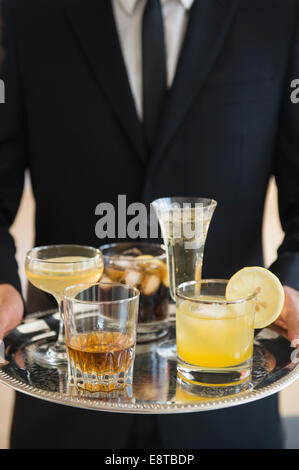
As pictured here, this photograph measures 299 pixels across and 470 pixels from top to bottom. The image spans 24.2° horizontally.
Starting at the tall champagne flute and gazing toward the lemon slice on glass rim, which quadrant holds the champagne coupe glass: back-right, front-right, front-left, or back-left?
back-right

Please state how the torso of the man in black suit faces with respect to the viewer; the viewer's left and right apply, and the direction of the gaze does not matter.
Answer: facing the viewer
